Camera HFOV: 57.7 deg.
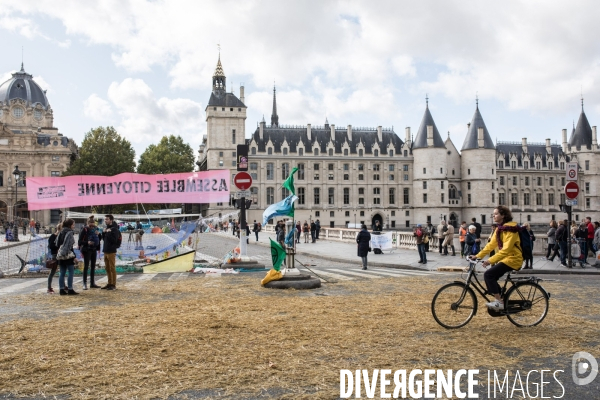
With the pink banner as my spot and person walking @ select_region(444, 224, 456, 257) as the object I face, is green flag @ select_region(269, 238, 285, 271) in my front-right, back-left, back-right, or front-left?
front-right

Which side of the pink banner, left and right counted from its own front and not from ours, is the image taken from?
back

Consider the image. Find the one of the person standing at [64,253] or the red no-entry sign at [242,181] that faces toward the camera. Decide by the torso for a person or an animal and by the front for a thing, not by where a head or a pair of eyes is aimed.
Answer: the red no-entry sign

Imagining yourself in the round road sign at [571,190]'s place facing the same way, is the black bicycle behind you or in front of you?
in front

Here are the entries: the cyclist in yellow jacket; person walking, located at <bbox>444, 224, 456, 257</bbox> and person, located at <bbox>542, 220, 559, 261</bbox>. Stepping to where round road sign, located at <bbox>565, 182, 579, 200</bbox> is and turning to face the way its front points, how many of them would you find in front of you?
1

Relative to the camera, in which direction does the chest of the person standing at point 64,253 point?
to the viewer's right

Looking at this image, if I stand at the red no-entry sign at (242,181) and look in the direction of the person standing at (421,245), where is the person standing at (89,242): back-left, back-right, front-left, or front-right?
back-right

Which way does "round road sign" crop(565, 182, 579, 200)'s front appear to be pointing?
toward the camera

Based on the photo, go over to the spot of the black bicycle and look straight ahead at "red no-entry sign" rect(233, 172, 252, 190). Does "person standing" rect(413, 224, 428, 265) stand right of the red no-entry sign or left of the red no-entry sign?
right
